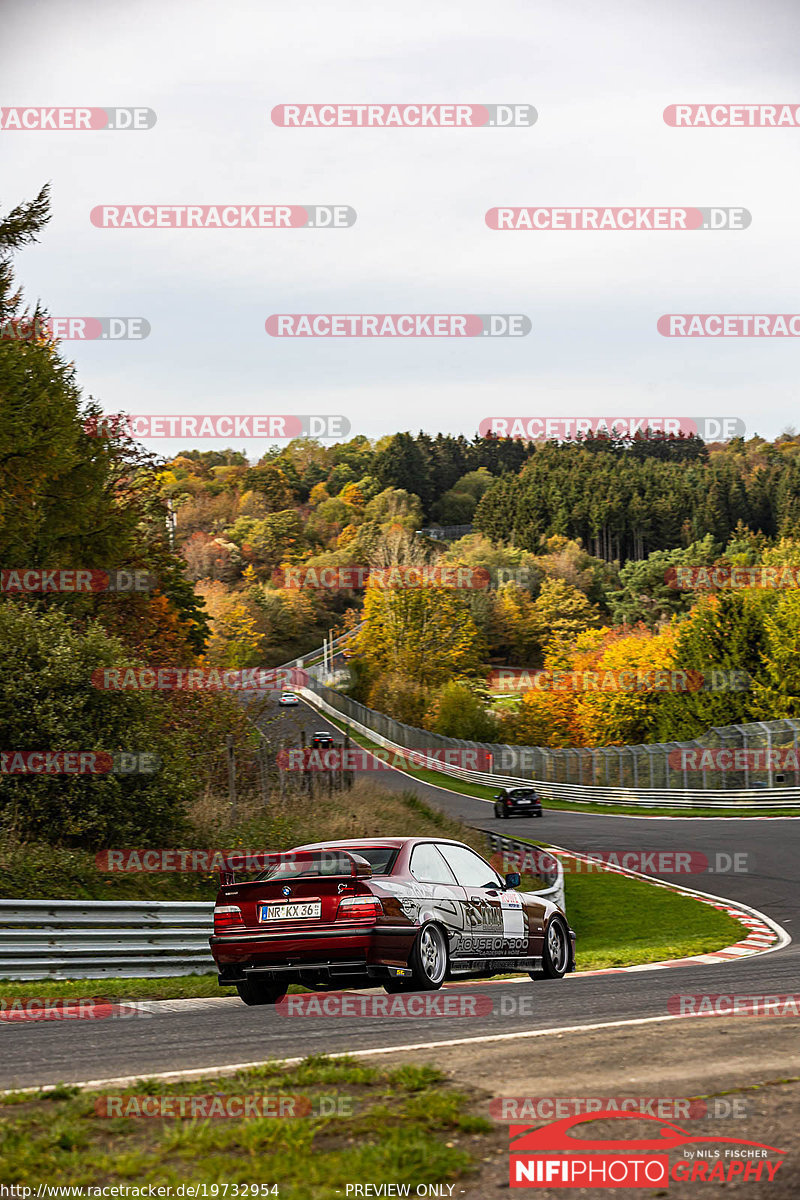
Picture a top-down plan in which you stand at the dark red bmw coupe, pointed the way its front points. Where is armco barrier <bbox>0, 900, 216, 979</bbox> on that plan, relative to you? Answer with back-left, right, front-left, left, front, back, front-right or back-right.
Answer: left

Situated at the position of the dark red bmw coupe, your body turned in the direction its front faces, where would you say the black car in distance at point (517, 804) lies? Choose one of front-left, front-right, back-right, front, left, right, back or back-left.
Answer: front-left

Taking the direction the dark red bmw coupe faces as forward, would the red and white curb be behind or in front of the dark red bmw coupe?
in front

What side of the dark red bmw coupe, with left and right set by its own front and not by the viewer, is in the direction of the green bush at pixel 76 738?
left

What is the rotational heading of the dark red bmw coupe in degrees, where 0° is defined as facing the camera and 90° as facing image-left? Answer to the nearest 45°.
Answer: approximately 225°

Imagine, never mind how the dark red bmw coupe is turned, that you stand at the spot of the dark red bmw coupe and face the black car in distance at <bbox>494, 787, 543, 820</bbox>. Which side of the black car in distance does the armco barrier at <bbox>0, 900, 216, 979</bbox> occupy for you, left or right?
left
